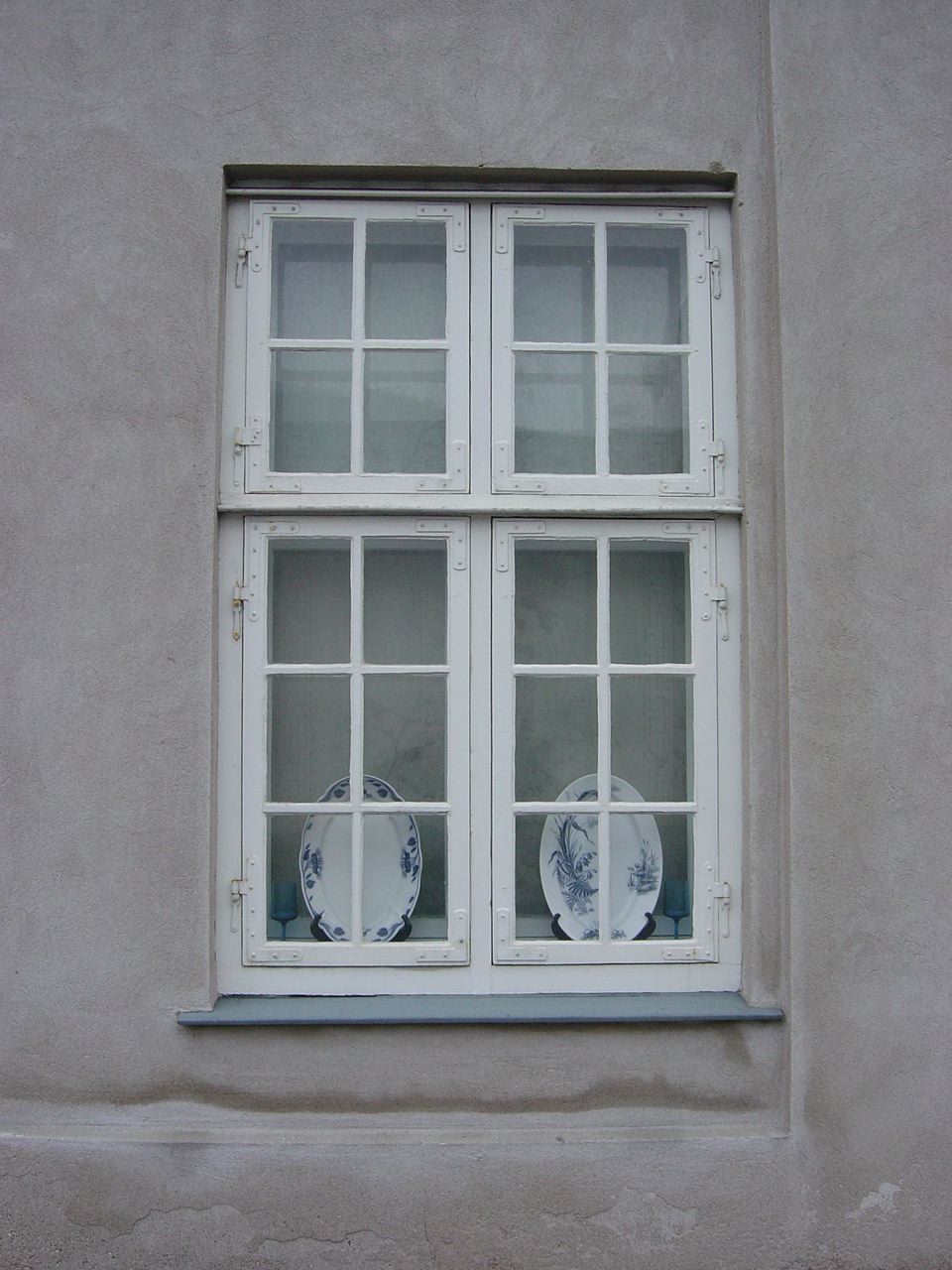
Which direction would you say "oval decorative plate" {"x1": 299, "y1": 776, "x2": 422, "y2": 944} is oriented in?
toward the camera

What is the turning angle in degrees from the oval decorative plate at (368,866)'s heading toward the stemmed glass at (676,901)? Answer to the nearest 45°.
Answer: approximately 90° to its left
